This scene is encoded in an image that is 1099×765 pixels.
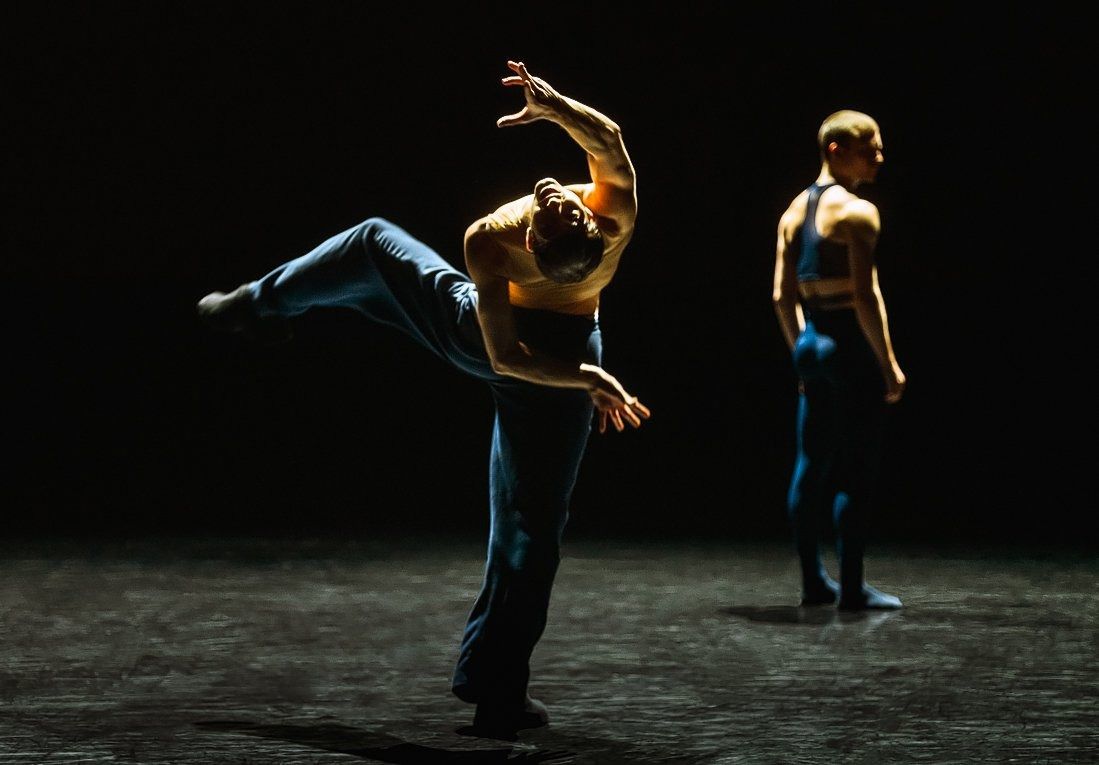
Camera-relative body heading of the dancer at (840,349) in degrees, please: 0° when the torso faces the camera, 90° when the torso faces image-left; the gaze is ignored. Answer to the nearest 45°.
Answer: approximately 225°

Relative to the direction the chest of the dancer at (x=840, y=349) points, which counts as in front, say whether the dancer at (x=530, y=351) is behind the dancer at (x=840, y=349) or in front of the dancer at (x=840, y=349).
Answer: behind

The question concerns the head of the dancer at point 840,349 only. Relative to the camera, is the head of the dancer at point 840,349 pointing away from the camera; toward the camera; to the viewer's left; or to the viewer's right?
to the viewer's right
